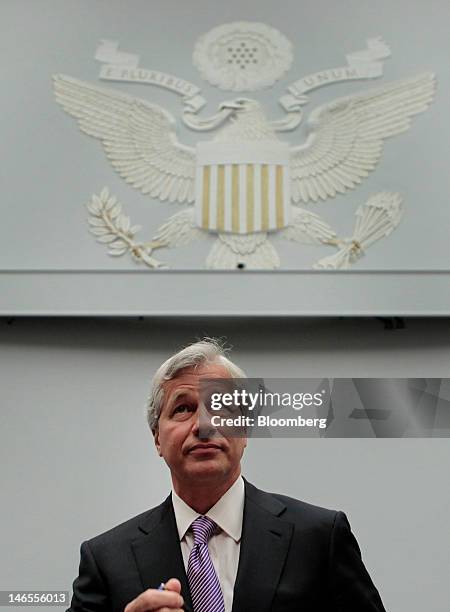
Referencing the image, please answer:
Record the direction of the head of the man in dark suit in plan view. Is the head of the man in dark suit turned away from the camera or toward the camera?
toward the camera

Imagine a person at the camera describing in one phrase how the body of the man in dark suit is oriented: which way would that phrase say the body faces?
toward the camera
